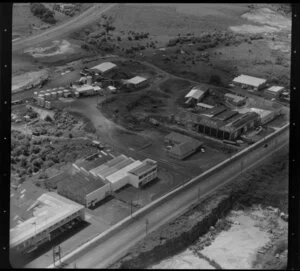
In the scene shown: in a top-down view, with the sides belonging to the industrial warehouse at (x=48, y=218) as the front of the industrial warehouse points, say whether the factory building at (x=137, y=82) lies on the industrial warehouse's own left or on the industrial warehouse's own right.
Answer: on the industrial warehouse's own left

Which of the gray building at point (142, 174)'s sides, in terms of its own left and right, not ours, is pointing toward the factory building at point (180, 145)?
left

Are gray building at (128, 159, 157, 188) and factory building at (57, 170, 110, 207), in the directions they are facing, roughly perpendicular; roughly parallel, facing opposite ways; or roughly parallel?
roughly parallel

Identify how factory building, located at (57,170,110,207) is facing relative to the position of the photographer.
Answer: facing the viewer and to the right of the viewer

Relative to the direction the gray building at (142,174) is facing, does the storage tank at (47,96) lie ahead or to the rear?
to the rear

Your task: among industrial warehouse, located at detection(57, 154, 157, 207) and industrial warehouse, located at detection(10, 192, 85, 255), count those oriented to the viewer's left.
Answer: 0

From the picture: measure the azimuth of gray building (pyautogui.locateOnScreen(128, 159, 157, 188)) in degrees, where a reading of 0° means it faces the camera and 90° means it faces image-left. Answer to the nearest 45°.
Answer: approximately 315°

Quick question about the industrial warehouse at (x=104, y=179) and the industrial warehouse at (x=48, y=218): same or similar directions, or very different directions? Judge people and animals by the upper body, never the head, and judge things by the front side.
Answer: same or similar directions

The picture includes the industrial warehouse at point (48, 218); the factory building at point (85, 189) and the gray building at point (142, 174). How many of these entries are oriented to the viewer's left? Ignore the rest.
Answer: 0

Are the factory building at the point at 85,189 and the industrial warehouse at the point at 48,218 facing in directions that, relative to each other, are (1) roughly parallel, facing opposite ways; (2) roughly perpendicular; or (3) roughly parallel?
roughly parallel

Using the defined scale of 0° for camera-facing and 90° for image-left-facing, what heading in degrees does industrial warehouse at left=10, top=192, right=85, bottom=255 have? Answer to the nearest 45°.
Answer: approximately 315°
